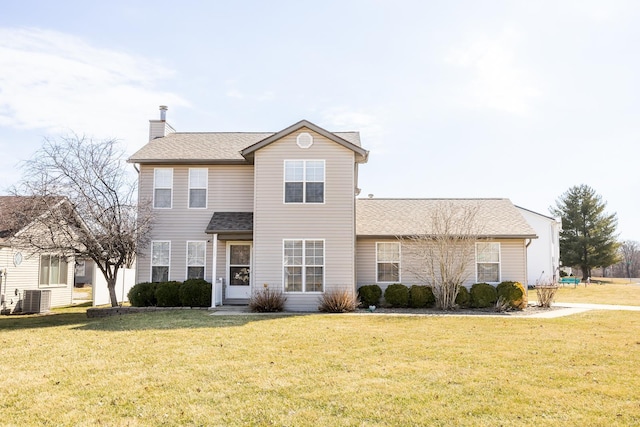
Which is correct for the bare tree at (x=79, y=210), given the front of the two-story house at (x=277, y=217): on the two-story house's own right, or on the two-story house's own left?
on the two-story house's own right

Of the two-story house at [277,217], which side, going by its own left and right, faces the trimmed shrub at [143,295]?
right

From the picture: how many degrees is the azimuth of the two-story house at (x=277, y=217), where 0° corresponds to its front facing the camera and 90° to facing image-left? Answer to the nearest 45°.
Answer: approximately 0°

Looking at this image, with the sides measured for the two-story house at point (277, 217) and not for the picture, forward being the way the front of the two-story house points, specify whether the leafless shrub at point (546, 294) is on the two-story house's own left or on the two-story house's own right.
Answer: on the two-story house's own left

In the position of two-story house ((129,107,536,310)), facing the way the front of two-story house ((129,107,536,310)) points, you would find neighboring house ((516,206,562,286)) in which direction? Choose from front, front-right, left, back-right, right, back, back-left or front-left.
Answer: back-left

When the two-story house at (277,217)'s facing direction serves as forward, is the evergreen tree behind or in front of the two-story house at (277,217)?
behind

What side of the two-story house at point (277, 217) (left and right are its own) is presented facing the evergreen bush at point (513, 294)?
left

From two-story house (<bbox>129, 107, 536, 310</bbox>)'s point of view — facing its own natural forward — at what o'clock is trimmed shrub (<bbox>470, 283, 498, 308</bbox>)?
The trimmed shrub is roughly at 9 o'clock from the two-story house.
